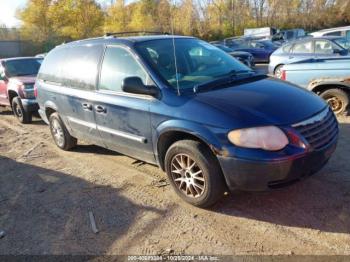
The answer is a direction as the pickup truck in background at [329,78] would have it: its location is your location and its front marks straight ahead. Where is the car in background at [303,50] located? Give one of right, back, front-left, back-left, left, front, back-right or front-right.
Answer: left

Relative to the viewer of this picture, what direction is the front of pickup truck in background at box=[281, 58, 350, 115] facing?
facing to the right of the viewer

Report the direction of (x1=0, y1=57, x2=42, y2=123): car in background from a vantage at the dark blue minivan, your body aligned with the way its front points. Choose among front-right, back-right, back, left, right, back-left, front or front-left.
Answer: back

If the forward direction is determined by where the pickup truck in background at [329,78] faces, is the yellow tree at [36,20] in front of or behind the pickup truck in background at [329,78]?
behind

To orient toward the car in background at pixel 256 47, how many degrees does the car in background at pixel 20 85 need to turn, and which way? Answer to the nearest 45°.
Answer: approximately 90° to its left

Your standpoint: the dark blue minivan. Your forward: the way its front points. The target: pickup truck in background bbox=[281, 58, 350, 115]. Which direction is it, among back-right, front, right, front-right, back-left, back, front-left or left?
left

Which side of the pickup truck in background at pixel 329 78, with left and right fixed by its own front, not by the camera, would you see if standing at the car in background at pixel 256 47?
left

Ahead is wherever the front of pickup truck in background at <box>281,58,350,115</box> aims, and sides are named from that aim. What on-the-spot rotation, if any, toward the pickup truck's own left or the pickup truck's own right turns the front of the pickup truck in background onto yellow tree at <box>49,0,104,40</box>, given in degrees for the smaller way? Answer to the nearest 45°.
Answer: approximately 135° to the pickup truck's own left

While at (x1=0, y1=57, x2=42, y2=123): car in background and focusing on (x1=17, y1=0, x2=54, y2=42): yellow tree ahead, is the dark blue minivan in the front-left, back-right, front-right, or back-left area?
back-right

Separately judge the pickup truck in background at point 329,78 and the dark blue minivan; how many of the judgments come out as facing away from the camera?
0

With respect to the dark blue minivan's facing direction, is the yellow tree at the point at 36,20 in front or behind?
behind

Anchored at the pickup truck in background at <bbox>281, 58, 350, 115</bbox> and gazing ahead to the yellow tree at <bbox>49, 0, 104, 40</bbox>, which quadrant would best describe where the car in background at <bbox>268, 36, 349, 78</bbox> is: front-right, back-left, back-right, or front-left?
front-right

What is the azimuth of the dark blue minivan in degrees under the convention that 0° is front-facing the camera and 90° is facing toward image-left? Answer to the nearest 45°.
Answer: approximately 315°

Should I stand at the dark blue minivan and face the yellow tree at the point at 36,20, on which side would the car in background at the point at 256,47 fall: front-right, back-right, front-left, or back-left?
front-right
